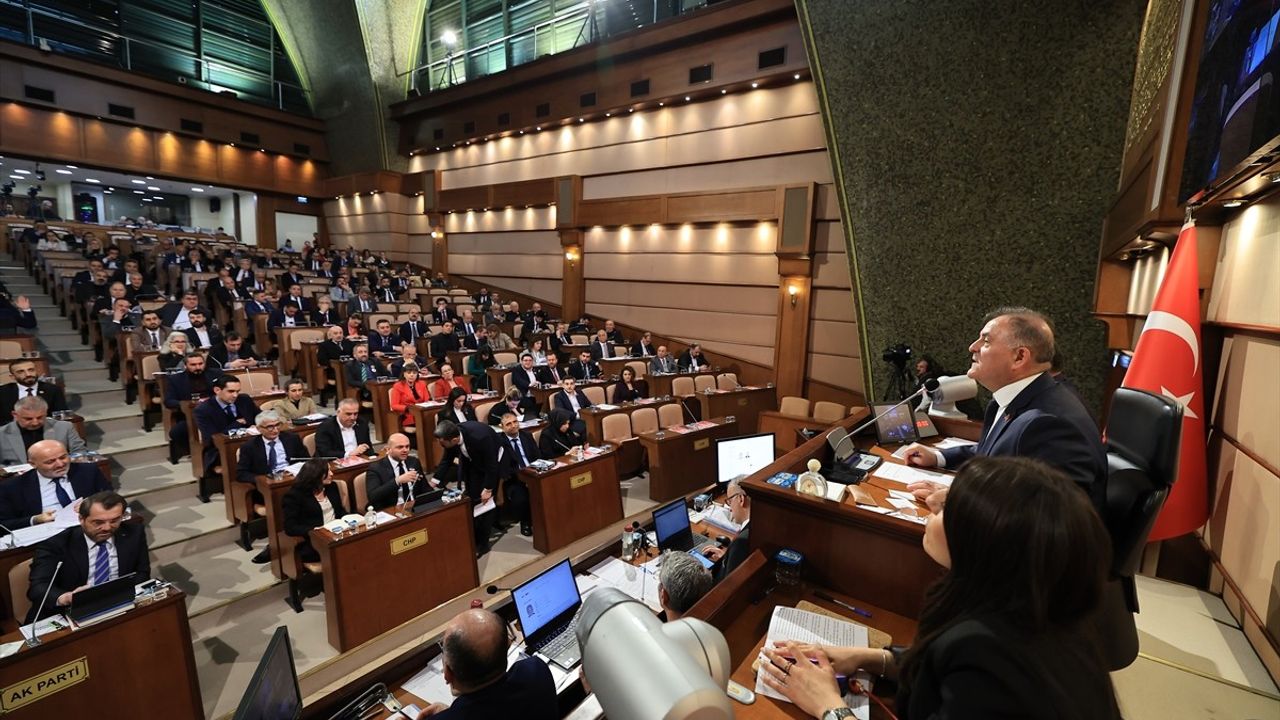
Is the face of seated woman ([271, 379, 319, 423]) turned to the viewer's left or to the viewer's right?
to the viewer's right

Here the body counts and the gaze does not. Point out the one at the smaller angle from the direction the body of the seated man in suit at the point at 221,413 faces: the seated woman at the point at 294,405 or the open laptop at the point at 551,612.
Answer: the open laptop

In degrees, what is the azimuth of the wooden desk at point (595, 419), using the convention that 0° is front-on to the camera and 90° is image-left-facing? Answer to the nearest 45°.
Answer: approximately 315°

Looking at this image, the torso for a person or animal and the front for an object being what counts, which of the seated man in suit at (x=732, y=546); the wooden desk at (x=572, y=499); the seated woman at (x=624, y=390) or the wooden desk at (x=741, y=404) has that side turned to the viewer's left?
the seated man in suit

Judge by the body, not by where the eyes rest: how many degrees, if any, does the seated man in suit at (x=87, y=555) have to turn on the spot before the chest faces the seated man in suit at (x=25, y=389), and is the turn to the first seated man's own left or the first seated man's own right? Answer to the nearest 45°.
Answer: approximately 135° to the first seated man's own left

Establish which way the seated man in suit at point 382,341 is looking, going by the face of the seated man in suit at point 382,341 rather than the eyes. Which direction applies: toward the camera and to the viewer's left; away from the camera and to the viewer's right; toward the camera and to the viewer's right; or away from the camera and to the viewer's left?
toward the camera and to the viewer's right

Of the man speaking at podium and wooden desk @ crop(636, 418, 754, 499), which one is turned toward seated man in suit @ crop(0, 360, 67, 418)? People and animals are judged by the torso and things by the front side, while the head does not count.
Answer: the man speaking at podium

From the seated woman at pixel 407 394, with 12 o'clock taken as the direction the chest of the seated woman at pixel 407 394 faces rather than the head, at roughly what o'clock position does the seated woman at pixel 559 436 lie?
the seated woman at pixel 559 436 is roughly at 12 o'clock from the seated woman at pixel 407 394.

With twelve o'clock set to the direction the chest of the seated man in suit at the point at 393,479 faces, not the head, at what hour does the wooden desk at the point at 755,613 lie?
The wooden desk is roughly at 1 o'clock from the seated man in suit.

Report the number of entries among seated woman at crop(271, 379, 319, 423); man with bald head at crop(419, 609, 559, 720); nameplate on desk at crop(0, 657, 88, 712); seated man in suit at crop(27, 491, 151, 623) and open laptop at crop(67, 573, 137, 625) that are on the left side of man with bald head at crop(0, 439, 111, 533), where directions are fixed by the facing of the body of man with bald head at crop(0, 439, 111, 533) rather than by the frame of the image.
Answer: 1

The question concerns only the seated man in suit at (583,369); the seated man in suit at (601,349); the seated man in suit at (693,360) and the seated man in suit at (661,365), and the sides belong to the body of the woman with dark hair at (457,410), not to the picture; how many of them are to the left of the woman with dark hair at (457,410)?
4

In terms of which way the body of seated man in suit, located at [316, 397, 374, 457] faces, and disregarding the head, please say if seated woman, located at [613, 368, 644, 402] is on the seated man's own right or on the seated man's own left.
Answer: on the seated man's own left

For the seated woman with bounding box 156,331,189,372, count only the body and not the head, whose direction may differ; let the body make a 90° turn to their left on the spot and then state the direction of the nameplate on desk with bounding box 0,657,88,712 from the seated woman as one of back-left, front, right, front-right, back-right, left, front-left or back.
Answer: back-right

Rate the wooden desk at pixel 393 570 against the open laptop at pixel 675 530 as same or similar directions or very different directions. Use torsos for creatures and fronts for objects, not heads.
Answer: same or similar directions

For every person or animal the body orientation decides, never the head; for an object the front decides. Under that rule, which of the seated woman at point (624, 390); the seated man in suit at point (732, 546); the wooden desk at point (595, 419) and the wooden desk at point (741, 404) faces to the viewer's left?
the seated man in suit
